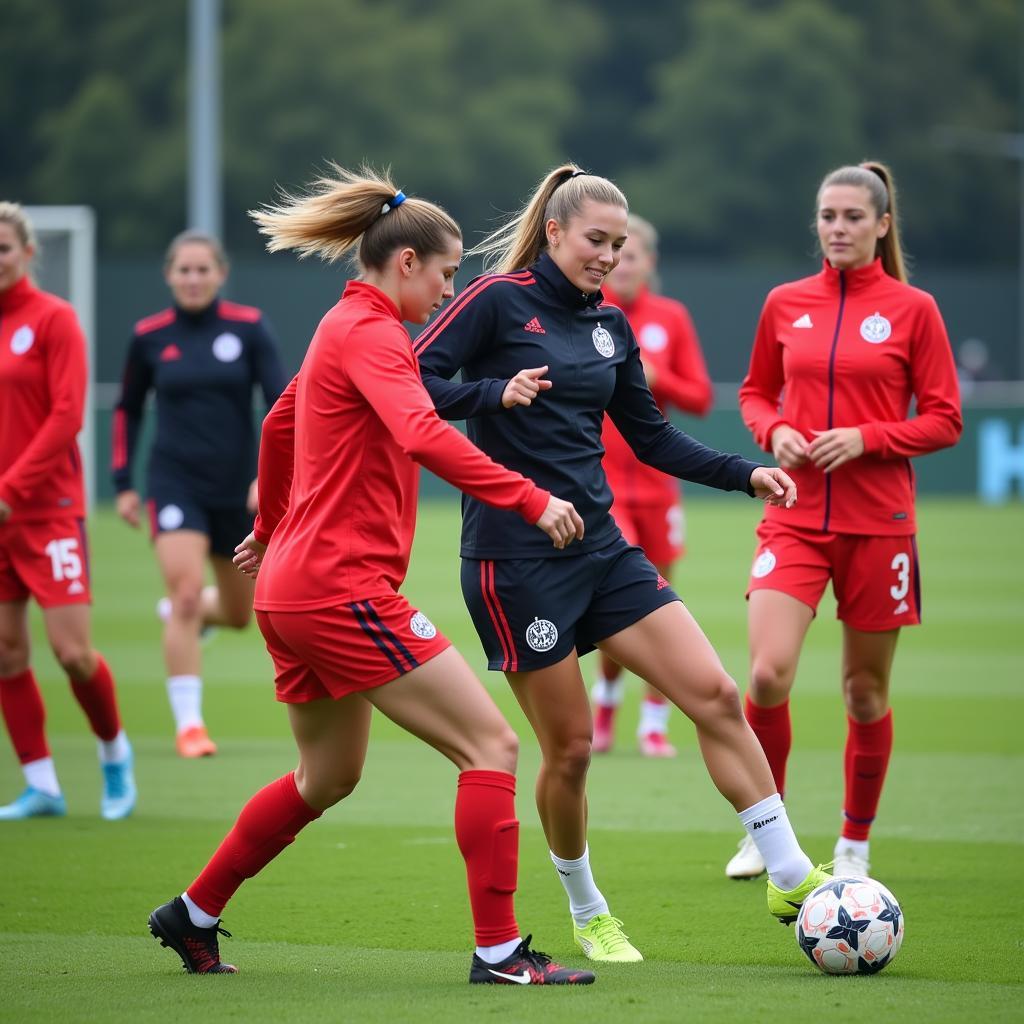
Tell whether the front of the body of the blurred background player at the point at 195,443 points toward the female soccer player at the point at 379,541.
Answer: yes

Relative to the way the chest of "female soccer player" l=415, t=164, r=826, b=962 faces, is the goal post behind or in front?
behind

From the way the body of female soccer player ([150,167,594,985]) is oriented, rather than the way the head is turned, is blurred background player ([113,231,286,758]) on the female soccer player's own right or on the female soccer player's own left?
on the female soccer player's own left

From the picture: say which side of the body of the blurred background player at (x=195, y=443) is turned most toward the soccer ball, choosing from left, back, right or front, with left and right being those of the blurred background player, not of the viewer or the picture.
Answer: front

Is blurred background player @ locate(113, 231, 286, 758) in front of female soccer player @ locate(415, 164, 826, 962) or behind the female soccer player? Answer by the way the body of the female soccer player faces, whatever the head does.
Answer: behind

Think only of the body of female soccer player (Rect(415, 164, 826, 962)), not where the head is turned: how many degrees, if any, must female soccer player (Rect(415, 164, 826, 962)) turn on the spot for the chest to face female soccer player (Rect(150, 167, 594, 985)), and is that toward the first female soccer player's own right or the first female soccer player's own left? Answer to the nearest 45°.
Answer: approximately 90° to the first female soccer player's own right

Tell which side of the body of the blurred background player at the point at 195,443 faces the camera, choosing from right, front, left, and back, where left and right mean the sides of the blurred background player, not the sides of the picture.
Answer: front

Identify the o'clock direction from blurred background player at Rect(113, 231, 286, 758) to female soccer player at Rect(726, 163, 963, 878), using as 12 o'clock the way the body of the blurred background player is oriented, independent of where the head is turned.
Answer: The female soccer player is roughly at 11 o'clock from the blurred background player.

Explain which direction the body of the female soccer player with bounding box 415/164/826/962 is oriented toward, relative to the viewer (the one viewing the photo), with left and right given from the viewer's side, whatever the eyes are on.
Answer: facing the viewer and to the right of the viewer

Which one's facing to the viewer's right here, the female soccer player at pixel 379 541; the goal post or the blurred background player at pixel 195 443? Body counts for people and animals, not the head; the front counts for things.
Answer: the female soccer player
